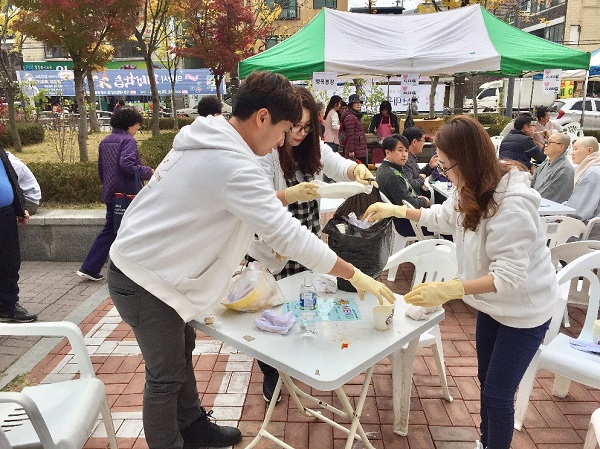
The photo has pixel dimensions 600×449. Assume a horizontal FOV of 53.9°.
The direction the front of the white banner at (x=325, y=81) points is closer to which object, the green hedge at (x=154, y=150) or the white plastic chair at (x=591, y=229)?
the white plastic chair

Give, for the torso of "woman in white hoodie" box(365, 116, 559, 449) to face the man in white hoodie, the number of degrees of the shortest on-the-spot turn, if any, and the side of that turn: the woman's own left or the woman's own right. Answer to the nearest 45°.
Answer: approximately 45° to the woman's own left

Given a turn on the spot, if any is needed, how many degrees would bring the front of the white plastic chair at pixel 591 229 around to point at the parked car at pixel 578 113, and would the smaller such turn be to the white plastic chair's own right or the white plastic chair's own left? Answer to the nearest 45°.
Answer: approximately 90° to the white plastic chair's own right

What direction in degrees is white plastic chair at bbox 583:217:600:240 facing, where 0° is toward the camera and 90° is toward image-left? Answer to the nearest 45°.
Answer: approximately 90°

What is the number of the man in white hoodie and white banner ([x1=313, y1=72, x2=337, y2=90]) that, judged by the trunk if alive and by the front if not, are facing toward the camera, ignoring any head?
1

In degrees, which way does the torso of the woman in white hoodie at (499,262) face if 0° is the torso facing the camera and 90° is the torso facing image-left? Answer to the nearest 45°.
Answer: approximately 90°

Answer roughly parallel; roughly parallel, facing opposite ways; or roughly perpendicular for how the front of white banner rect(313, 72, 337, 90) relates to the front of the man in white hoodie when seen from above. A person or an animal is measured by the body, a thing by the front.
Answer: roughly perpendicular

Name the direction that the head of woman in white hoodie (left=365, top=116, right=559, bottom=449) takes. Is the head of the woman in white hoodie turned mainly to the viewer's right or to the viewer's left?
to the viewer's left

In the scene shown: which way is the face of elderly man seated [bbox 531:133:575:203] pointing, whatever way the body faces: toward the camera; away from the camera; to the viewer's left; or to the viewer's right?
to the viewer's left

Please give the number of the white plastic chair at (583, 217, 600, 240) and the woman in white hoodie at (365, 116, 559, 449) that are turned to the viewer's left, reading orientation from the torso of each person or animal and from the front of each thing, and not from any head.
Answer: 2

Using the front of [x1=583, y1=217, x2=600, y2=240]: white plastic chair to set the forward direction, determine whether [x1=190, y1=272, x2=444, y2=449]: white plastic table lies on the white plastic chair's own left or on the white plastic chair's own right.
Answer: on the white plastic chair's own left
